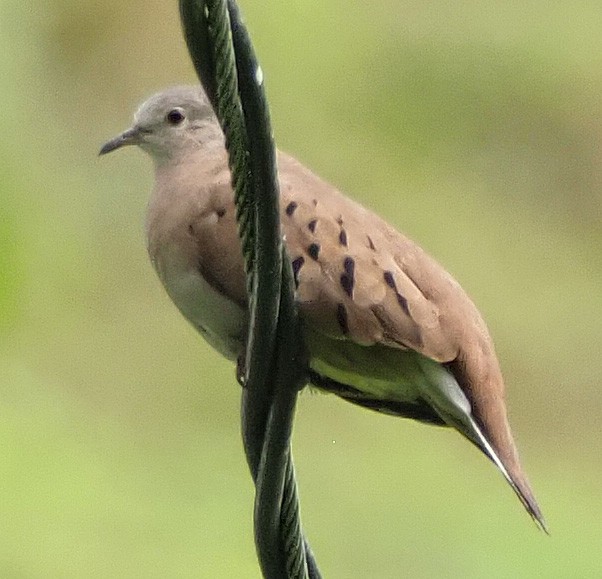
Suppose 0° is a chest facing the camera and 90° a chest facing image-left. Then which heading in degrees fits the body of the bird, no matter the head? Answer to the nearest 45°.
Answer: approximately 90°
